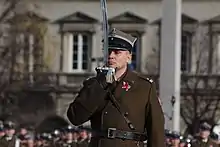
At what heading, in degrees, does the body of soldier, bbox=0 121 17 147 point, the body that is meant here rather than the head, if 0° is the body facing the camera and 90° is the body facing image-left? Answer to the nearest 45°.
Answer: approximately 0°

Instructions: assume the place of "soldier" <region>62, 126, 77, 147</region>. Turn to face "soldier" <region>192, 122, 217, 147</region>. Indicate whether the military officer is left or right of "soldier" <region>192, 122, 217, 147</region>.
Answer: right

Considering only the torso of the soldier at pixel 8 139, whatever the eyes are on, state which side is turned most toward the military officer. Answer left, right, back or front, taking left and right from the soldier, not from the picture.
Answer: front

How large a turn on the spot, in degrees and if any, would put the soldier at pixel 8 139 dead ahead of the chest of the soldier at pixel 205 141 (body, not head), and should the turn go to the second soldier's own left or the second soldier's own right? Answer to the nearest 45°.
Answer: approximately 90° to the second soldier's own right

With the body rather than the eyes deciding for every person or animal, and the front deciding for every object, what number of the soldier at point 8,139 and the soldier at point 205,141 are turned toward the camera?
2

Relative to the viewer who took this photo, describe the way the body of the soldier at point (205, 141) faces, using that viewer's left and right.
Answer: facing the viewer

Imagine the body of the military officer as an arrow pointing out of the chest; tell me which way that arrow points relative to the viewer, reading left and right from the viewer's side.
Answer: facing the viewer and to the left of the viewer

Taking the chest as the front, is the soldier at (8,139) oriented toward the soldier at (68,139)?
no

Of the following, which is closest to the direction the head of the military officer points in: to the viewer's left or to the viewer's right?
to the viewer's left

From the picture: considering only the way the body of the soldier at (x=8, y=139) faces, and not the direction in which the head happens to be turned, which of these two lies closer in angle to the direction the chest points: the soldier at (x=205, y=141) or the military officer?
the military officer

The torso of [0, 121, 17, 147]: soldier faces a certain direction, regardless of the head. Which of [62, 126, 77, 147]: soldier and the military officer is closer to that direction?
the military officer

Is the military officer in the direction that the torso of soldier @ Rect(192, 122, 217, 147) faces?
yes

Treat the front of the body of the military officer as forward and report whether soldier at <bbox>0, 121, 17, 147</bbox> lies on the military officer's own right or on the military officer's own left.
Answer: on the military officer's own right

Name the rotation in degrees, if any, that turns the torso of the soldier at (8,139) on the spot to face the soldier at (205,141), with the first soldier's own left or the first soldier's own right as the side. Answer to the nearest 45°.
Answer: approximately 90° to the first soldier's own left
